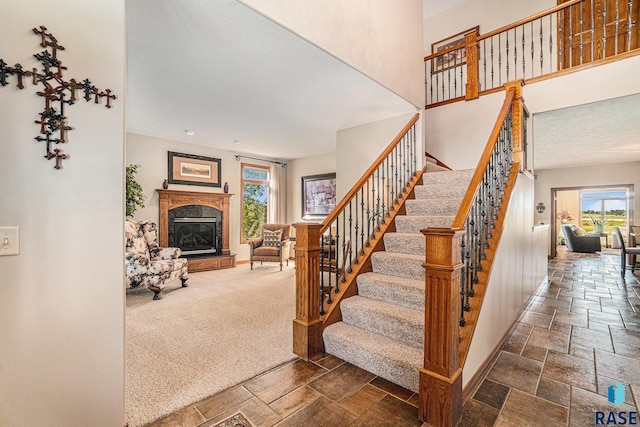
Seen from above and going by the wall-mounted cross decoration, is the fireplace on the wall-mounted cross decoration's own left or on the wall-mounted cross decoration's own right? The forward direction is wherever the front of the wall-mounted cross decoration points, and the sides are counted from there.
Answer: on the wall-mounted cross decoration's own left

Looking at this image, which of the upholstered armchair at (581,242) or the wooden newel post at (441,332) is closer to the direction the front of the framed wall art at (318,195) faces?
the wooden newel post

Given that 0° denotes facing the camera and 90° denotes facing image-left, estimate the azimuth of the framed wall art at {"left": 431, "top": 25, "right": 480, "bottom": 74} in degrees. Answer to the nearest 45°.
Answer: approximately 45°

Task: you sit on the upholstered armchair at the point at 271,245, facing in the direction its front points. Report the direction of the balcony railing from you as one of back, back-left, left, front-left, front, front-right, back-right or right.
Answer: left

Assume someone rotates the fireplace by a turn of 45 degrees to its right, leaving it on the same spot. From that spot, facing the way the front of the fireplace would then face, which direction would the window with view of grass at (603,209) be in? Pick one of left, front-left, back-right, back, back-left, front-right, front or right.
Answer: left

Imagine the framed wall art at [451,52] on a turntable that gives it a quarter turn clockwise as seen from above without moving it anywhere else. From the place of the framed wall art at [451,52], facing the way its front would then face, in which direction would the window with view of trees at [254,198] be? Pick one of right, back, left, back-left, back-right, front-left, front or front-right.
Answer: front-left

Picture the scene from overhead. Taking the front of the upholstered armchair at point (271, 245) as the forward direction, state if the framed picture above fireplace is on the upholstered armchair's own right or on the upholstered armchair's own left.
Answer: on the upholstered armchair's own right

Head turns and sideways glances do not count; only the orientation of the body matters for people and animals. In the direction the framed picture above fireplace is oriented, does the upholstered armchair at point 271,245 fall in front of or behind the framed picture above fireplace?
in front

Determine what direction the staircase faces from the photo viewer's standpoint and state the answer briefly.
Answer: facing the viewer and to the left of the viewer

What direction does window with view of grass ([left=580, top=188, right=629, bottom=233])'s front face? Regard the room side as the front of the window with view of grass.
toward the camera

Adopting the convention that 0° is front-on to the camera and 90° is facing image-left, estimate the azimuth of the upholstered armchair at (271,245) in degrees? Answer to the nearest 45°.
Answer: approximately 45°

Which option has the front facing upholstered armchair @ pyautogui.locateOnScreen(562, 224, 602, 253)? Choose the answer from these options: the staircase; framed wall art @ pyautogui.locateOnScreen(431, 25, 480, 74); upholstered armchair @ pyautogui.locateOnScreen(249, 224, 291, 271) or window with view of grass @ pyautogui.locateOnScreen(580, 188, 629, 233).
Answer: the window with view of grass

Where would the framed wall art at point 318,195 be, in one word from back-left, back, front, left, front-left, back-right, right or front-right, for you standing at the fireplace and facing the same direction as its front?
front-left

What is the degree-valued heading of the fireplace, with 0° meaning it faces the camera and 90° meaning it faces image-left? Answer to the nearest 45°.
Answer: approximately 315°
